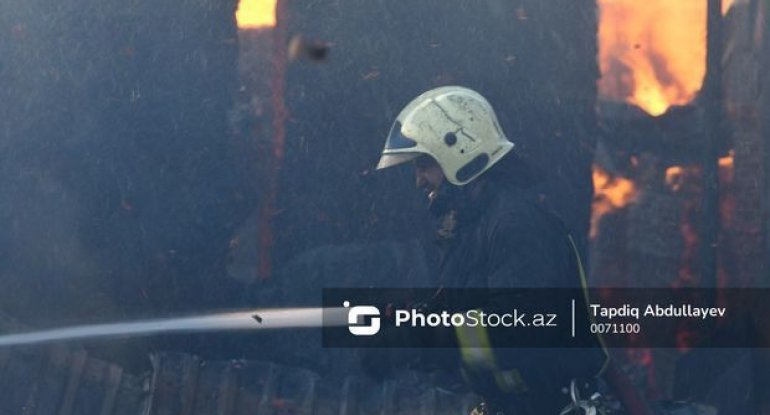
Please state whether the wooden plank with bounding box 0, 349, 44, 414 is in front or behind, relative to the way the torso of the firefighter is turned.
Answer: in front

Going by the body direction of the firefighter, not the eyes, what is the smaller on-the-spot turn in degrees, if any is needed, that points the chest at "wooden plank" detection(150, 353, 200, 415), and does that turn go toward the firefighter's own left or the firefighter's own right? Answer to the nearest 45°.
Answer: approximately 45° to the firefighter's own right

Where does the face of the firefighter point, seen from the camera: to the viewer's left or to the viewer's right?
to the viewer's left

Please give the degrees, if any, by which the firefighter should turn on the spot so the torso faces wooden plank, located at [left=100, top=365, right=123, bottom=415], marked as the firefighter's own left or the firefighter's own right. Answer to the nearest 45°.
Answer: approximately 45° to the firefighter's own right

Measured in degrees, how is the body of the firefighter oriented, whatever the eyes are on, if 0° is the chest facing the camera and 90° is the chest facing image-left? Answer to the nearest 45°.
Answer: approximately 90°

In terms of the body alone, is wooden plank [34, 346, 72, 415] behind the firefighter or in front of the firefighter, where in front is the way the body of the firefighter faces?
in front
